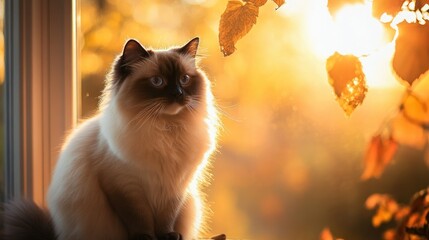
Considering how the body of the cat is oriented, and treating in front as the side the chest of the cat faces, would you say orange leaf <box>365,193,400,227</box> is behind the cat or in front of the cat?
in front

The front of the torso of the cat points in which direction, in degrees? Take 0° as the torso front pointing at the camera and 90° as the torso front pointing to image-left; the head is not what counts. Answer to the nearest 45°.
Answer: approximately 315°

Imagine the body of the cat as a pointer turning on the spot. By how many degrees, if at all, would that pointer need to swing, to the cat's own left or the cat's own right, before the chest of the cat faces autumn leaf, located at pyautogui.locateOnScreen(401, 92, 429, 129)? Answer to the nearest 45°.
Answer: approximately 45° to the cat's own left

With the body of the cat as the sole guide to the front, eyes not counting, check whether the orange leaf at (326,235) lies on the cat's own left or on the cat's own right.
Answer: on the cat's own left
